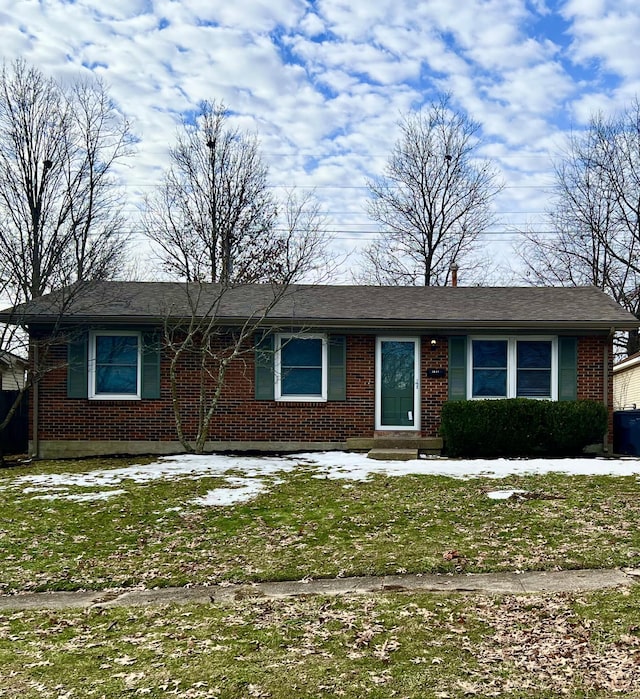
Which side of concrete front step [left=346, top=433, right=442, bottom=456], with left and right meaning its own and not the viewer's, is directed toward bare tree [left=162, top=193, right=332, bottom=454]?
right

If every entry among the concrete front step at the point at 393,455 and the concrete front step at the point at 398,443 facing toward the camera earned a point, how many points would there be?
2

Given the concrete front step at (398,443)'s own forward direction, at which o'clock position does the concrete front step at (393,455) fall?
the concrete front step at (393,455) is roughly at 12 o'clock from the concrete front step at (398,443).

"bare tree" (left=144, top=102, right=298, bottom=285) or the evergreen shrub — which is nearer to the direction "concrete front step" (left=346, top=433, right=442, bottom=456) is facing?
the evergreen shrub

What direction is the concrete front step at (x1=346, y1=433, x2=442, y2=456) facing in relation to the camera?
toward the camera

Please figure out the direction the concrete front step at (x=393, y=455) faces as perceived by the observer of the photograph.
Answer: facing the viewer

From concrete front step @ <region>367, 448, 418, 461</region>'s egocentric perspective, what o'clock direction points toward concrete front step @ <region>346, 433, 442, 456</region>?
concrete front step @ <region>346, 433, 442, 456</region> is roughly at 6 o'clock from concrete front step @ <region>367, 448, 418, 461</region>.

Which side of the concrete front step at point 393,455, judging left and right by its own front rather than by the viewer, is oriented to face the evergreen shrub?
left

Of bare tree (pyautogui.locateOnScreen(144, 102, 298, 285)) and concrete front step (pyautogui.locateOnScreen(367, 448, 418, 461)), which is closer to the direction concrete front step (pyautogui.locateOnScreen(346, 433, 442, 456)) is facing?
the concrete front step

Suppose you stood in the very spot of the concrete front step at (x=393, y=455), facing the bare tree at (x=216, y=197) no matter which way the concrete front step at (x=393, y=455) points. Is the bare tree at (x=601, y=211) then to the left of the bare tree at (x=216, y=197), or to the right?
right
